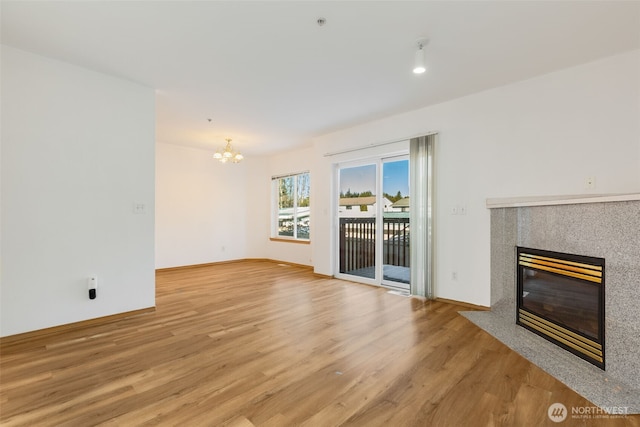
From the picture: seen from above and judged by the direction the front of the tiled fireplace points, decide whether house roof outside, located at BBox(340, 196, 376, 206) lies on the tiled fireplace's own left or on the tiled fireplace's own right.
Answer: on the tiled fireplace's own right

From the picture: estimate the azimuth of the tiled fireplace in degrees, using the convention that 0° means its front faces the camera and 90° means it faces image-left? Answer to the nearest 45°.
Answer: approximately 45°

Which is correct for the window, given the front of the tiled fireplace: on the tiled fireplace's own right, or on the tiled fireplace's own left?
on the tiled fireplace's own right

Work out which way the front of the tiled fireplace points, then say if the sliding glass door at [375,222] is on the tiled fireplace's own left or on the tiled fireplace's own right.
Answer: on the tiled fireplace's own right
